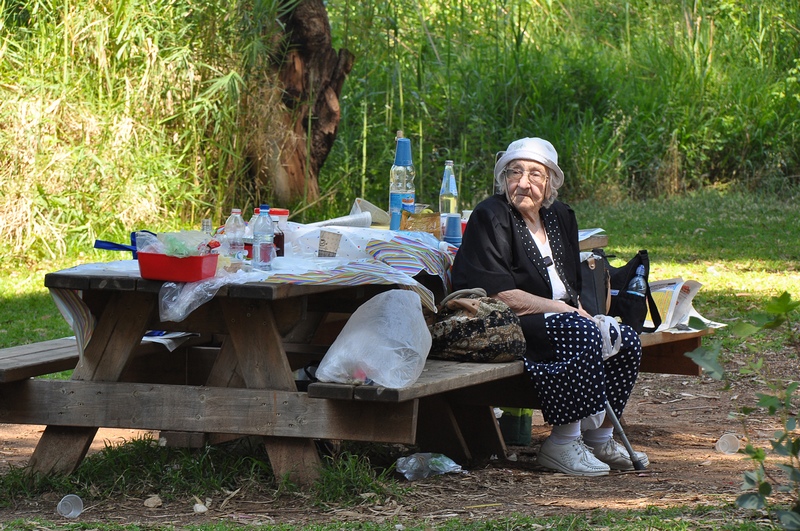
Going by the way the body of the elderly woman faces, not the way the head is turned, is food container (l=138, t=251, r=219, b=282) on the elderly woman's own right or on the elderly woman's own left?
on the elderly woman's own right

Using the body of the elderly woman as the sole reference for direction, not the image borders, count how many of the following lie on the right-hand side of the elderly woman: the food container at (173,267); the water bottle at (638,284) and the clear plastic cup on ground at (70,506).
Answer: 2

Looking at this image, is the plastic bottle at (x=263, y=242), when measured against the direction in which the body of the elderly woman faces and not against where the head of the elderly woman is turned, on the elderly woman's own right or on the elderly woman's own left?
on the elderly woman's own right

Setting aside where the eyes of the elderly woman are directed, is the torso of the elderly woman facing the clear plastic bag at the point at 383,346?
no

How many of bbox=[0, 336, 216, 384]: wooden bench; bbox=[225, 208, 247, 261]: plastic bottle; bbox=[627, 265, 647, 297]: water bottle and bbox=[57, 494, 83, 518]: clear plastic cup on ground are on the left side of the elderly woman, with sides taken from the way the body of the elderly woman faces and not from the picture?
1

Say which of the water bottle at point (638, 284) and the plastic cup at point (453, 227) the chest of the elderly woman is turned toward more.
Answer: the water bottle

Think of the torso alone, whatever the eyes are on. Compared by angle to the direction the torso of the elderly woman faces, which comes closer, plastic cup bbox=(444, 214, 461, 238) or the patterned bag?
the patterned bag

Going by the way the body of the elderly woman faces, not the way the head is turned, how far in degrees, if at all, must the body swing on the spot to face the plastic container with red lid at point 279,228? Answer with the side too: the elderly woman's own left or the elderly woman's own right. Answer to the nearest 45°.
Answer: approximately 135° to the elderly woman's own right

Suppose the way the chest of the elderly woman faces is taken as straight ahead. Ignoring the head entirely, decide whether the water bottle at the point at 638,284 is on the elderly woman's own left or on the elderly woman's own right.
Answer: on the elderly woman's own left
